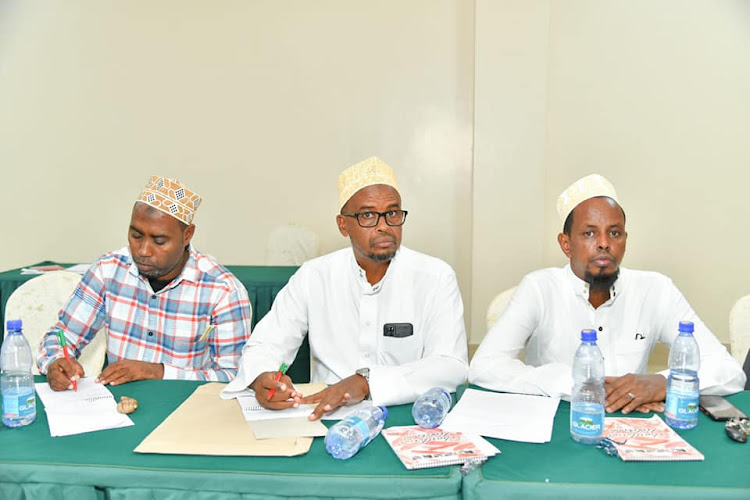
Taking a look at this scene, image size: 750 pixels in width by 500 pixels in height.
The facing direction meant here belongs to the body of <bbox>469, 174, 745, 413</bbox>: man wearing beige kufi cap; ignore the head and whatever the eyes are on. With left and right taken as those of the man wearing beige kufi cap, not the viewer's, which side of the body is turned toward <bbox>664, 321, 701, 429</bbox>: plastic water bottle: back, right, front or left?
front

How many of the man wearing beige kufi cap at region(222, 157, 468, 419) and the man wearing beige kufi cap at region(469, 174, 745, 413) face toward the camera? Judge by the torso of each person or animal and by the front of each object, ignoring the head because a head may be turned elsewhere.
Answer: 2

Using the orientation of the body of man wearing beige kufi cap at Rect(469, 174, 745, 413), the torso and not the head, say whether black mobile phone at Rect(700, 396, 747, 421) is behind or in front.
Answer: in front

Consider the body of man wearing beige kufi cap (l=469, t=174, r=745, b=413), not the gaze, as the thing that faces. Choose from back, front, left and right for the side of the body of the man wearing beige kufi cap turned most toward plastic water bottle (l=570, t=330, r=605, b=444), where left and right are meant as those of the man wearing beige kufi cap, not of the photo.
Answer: front

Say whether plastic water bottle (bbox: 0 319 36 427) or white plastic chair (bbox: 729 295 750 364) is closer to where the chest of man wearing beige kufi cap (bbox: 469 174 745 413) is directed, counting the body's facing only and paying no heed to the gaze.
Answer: the plastic water bottle

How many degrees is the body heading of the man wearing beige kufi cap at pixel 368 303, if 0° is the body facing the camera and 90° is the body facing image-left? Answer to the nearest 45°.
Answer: approximately 0°

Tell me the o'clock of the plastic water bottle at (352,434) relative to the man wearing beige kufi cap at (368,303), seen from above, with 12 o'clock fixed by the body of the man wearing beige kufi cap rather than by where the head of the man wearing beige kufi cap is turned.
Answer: The plastic water bottle is roughly at 12 o'clock from the man wearing beige kufi cap.

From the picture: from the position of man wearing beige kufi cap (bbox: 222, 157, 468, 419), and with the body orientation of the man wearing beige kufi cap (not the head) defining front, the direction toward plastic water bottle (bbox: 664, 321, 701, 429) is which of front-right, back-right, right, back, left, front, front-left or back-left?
front-left

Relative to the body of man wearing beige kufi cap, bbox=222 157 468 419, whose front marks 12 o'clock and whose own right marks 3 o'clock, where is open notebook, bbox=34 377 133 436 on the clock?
The open notebook is roughly at 2 o'clock from the man wearing beige kufi cap.

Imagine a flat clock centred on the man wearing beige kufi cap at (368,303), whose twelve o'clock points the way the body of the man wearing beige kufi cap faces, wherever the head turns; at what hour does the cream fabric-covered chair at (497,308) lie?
The cream fabric-covered chair is roughly at 8 o'clock from the man wearing beige kufi cap.

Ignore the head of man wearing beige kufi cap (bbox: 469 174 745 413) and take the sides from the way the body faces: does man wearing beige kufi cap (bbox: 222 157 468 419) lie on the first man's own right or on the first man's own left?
on the first man's own right

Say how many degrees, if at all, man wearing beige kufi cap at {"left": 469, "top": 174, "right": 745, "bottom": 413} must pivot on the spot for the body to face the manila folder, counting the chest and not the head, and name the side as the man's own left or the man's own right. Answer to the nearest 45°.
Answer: approximately 45° to the man's own right

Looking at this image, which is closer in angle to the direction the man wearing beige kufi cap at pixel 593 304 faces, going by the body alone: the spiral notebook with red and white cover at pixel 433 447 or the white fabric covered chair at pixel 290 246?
the spiral notebook with red and white cover

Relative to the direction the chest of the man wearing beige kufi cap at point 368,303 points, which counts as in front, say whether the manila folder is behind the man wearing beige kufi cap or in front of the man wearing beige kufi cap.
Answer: in front

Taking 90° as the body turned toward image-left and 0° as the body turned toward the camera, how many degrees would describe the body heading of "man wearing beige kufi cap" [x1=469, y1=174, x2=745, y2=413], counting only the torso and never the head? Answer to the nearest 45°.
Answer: approximately 0°
